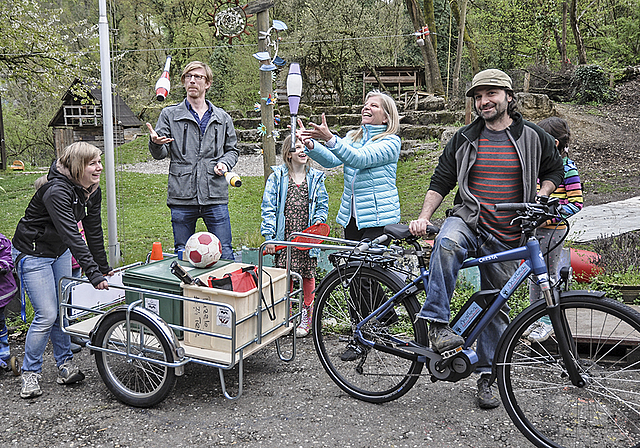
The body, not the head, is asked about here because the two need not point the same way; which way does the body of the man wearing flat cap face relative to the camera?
toward the camera

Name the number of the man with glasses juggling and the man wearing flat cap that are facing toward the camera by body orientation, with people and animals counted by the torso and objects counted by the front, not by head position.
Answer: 2

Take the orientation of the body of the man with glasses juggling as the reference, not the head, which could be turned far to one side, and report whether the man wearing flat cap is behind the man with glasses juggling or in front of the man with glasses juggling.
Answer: in front

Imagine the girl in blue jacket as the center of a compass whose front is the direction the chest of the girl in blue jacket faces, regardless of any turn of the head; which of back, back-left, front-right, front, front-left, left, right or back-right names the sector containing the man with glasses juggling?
right

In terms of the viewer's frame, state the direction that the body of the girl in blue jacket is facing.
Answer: toward the camera

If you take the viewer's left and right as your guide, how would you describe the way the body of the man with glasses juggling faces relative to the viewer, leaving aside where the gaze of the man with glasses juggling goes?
facing the viewer

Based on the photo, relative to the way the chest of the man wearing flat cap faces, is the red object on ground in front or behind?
behind

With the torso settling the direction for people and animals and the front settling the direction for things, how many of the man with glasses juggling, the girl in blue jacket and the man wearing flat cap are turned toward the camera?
3

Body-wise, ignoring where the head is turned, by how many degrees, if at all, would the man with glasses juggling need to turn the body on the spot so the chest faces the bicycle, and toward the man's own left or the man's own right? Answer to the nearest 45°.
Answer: approximately 45° to the man's own left

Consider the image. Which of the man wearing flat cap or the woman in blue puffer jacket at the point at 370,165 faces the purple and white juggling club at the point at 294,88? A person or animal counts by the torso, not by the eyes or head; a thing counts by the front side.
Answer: the woman in blue puffer jacket

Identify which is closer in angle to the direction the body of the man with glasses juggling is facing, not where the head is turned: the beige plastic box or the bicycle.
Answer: the beige plastic box

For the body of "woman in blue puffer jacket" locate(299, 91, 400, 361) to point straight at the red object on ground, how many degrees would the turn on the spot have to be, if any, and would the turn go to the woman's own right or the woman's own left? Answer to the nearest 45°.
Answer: approximately 180°

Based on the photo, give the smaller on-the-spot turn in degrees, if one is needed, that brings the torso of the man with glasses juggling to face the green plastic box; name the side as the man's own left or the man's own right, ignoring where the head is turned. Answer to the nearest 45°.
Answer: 0° — they already face it

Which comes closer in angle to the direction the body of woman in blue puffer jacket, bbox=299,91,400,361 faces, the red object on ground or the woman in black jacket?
the woman in black jacket

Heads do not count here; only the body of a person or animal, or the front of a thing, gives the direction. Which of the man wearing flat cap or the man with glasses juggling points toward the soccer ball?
the man with glasses juggling
